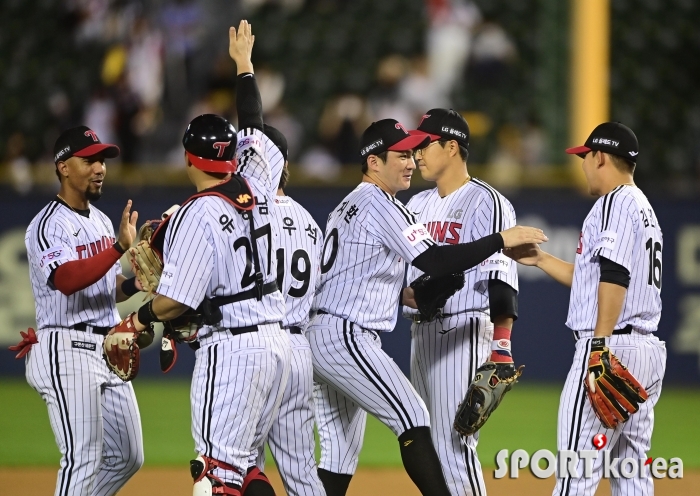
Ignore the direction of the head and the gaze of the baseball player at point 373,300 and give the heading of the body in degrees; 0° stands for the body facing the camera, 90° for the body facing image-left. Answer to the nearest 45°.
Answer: approximately 270°

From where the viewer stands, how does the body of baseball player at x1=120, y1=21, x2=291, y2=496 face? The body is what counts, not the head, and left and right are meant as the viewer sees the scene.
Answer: facing away from the viewer and to the left of the viewer

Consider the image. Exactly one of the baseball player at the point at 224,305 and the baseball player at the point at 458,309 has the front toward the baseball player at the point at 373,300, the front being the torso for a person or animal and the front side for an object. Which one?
the baseball player at the point at 458,309

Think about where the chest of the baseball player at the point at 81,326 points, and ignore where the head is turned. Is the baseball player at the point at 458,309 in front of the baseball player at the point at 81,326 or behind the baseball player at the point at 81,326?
in front

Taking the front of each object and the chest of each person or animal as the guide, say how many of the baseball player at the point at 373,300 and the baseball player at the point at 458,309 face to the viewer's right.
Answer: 1

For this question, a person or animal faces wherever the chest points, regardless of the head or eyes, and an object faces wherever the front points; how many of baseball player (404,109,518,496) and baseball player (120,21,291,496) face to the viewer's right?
0

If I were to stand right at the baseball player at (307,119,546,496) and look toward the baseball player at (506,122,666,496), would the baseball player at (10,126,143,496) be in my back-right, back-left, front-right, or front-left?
back-right

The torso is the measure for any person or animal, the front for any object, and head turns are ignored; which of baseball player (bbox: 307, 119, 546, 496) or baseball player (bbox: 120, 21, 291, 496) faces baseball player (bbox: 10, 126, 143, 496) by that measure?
baseball player (bbox: 120, 21, 291, 496)

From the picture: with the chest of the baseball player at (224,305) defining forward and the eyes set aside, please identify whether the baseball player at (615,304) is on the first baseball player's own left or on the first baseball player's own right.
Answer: on the first baseball player's own right

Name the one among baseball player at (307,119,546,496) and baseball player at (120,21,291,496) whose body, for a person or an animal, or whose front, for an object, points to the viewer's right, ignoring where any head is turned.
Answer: baseball player at (307,119,546,496)

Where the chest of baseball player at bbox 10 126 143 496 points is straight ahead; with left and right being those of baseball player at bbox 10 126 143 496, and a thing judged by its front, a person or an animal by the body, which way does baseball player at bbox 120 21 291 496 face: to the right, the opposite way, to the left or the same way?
the opposite way

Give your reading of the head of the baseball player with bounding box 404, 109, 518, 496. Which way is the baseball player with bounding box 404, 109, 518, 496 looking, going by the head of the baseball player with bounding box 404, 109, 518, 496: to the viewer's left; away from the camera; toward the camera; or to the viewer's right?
to the viewer's left

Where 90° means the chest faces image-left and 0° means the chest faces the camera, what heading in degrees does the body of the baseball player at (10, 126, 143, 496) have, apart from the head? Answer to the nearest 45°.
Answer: approximately 315°

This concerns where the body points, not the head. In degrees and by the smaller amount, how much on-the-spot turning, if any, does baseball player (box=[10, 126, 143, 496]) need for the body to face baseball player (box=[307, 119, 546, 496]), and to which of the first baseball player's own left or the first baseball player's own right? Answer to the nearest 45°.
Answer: approximately 45° to the first baseball player's own left
